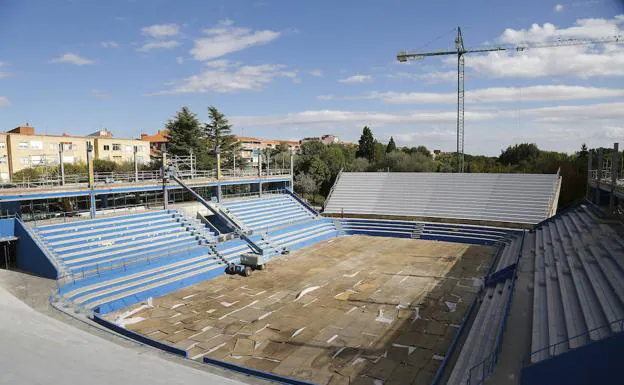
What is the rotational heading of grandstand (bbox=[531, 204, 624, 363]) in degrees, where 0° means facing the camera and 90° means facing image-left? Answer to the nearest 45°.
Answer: approximately 90°

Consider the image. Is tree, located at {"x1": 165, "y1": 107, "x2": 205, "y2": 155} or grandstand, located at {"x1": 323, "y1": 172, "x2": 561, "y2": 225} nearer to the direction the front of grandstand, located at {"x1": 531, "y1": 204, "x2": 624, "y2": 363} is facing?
the tree

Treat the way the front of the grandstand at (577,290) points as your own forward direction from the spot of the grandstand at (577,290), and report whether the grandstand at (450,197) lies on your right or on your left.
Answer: on your right

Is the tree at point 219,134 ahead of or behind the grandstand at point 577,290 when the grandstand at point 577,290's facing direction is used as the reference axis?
ahead

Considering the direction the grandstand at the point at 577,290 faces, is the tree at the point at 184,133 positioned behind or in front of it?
in front

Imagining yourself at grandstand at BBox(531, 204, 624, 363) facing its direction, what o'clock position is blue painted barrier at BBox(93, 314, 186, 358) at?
The blue painted barrier is roughly at 11 o'clock from the grandstand.

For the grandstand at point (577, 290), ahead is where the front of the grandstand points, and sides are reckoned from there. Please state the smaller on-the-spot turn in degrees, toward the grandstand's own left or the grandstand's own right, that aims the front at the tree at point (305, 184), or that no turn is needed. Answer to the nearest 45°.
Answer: approximately 45° to the grandstand's own right
